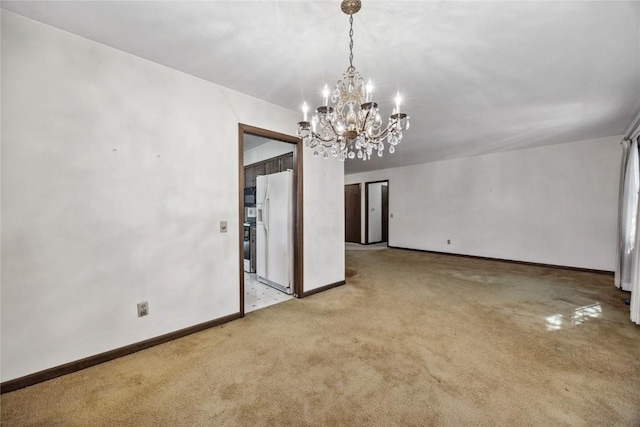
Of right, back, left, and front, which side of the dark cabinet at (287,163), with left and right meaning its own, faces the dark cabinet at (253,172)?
right

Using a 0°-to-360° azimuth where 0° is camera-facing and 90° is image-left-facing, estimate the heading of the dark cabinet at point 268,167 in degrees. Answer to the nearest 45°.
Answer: approximately 45°

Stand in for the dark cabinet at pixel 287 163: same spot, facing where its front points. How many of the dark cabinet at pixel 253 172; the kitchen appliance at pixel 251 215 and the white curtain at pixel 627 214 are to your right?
2

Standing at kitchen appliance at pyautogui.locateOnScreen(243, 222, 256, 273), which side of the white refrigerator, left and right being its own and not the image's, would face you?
right

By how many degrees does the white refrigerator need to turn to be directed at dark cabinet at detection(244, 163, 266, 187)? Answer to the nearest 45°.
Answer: approximately 135° to its right

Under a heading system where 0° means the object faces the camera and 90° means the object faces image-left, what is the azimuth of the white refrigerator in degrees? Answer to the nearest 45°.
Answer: approximately 45°

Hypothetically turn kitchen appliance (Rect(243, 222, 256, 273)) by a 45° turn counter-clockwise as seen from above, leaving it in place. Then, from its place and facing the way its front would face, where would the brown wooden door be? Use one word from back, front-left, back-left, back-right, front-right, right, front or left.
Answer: back-left
